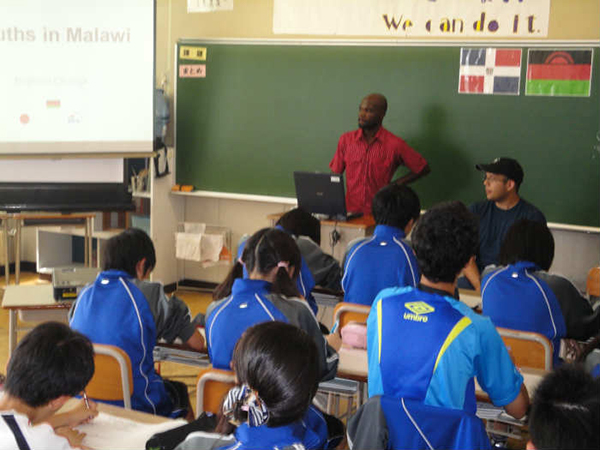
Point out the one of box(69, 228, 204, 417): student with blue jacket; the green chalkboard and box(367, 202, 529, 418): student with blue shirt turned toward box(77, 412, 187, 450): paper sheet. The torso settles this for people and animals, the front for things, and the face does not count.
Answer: the green chalkboard

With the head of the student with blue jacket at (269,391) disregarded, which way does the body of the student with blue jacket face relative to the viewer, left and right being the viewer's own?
facing away from the viewer and to the right of the viewer

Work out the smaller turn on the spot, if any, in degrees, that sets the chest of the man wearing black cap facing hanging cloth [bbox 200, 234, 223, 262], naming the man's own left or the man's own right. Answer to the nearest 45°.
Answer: approximately 90° to the man's own right

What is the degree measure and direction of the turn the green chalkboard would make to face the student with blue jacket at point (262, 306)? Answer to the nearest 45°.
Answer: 0° — it already faces them

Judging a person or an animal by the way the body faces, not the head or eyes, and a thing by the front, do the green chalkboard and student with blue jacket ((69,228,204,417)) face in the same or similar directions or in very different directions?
very different directions

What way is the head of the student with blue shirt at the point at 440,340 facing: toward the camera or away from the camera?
away from the camera

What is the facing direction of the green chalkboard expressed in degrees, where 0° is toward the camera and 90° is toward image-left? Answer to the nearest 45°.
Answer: approximately 0°

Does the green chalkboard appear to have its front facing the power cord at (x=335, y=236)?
yes

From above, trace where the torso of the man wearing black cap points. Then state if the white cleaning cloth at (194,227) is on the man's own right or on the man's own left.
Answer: on the man's own right

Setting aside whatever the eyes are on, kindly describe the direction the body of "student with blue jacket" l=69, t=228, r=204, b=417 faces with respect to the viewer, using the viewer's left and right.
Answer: facing away from the viewer and to the right of the viewer

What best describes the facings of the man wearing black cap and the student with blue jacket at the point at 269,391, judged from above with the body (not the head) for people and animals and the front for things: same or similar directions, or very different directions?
very different directions

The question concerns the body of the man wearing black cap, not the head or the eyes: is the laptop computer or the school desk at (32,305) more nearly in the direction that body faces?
the school desk

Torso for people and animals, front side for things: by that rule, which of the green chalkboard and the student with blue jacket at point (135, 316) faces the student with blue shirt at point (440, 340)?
the green chalkboard
